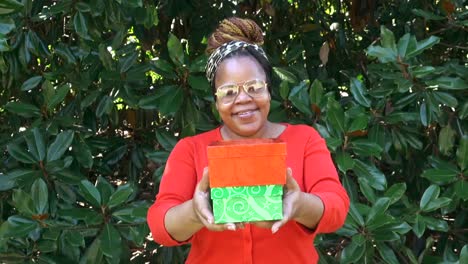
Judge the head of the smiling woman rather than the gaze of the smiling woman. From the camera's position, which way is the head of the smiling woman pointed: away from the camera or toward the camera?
toward the camera

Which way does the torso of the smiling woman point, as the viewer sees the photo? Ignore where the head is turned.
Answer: toward the camera
